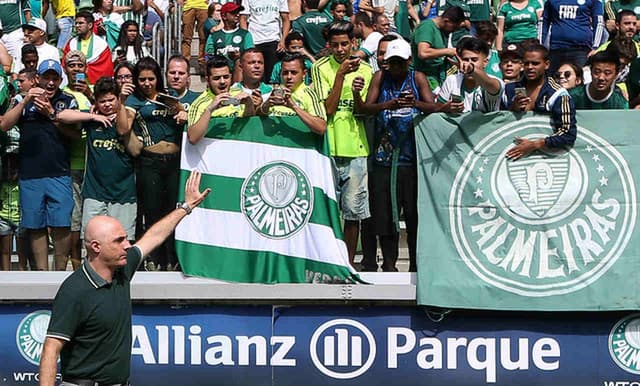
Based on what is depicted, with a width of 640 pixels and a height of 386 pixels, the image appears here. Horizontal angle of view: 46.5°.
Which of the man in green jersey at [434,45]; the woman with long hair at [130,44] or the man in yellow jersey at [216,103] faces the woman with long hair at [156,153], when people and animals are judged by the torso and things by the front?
the woman with long hair at [130,44]

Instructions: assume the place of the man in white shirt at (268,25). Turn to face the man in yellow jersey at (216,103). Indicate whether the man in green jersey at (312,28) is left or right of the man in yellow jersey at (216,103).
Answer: left

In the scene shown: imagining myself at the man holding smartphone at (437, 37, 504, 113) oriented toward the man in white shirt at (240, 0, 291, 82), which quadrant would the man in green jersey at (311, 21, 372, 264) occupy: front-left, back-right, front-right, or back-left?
front-left

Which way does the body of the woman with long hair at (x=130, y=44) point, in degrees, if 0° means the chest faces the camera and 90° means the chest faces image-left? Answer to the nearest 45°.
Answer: approximately 0°

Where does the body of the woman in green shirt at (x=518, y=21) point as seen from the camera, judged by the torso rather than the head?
toward the camera

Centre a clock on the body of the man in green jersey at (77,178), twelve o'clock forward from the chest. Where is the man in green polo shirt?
The man in green polo shirt is roughly at 12 o'clock from the man in green jersey.

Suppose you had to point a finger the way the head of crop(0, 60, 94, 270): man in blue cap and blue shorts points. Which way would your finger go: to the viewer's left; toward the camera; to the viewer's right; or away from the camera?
toward the camera

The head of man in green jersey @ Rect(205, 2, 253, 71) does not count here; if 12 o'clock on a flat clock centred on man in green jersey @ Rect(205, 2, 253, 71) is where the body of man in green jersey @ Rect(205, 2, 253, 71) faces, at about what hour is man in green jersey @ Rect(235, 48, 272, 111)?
man in green jersey @ Rect(235, 48, 272, 111) is roughly at 12 o'clock from man in green jersey @ Rect(205, 2, 253, 71).

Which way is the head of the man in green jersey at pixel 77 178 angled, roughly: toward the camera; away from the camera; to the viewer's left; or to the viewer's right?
toward the camera

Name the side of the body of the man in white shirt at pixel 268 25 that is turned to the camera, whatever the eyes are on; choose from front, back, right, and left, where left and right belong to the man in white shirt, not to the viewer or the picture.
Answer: front

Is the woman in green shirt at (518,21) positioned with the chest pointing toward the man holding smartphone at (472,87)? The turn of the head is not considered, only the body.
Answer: yes

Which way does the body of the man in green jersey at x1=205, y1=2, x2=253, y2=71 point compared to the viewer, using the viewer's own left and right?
facing the viewer

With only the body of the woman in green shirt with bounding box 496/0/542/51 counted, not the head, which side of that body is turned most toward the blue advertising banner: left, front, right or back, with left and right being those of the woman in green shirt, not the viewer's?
front

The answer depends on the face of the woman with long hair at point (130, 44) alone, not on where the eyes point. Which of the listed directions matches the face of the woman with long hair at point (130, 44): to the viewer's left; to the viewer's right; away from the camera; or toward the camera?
toward the camera

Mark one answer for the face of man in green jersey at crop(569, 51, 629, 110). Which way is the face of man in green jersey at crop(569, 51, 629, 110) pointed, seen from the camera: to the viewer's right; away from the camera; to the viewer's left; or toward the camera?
toward the camera
